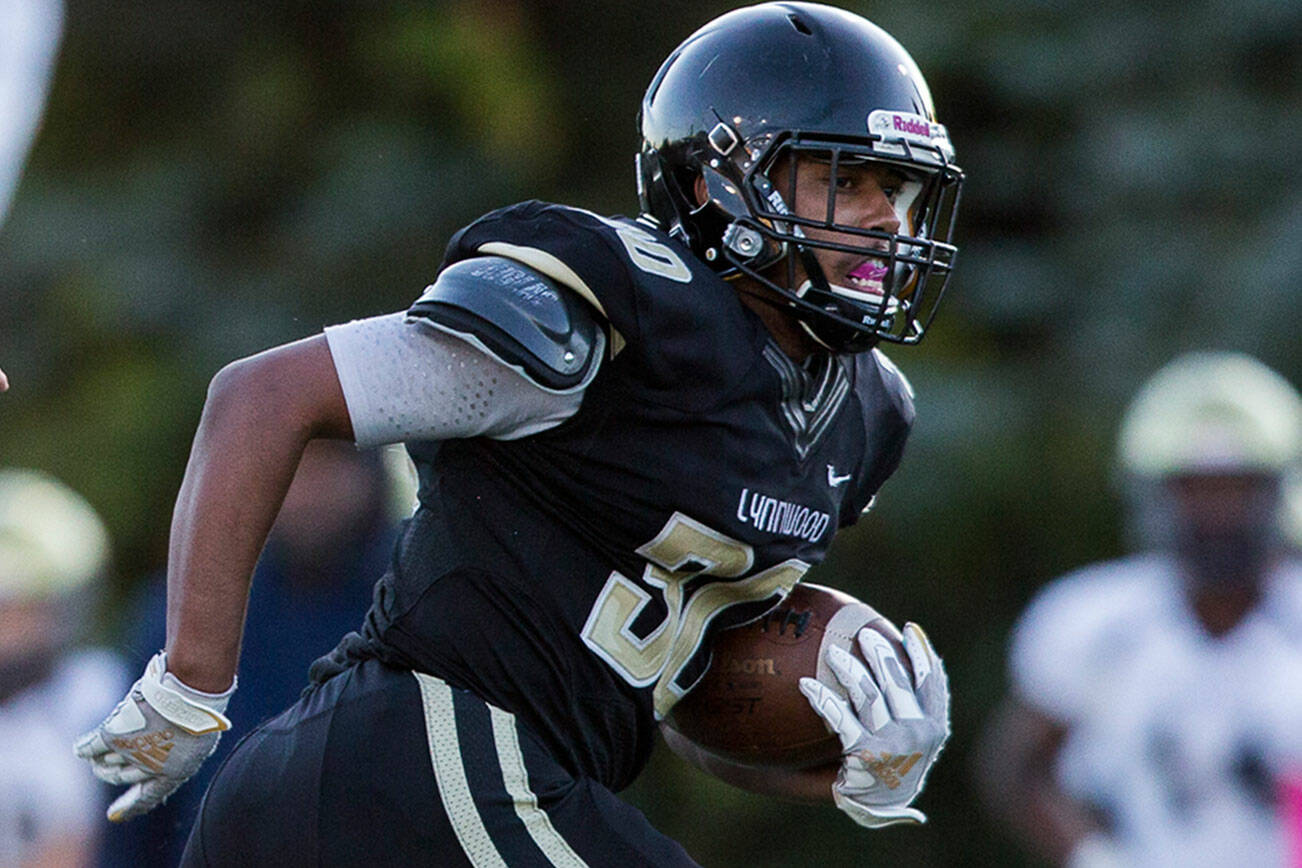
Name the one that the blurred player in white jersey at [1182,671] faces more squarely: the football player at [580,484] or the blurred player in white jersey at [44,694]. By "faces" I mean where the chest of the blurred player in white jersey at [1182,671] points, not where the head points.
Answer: the football player

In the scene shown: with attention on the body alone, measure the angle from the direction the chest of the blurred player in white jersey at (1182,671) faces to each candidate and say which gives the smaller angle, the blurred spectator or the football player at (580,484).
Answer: the football player

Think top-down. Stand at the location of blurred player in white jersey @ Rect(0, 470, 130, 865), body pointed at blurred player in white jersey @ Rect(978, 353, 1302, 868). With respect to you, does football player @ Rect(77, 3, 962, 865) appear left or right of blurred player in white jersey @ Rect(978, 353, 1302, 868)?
right

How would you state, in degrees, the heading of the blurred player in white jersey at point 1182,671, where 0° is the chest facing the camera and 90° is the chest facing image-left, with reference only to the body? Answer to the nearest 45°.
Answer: approximately 0°

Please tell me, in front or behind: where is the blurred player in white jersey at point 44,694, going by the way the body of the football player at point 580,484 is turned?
behind

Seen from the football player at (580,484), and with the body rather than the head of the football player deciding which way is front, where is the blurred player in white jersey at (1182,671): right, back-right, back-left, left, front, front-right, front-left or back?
left

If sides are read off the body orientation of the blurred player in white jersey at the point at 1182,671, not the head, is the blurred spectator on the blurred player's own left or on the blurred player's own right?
on the blurred player's own right

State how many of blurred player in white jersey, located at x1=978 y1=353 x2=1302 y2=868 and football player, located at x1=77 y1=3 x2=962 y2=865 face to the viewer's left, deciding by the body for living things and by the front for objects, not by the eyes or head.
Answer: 0

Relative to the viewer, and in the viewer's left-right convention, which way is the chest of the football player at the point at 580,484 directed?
facing the viewer and to the right of the viewer

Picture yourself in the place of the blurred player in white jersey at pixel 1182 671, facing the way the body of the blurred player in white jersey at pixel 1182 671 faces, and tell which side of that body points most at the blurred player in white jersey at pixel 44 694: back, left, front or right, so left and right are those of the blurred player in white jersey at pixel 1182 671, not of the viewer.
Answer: right
